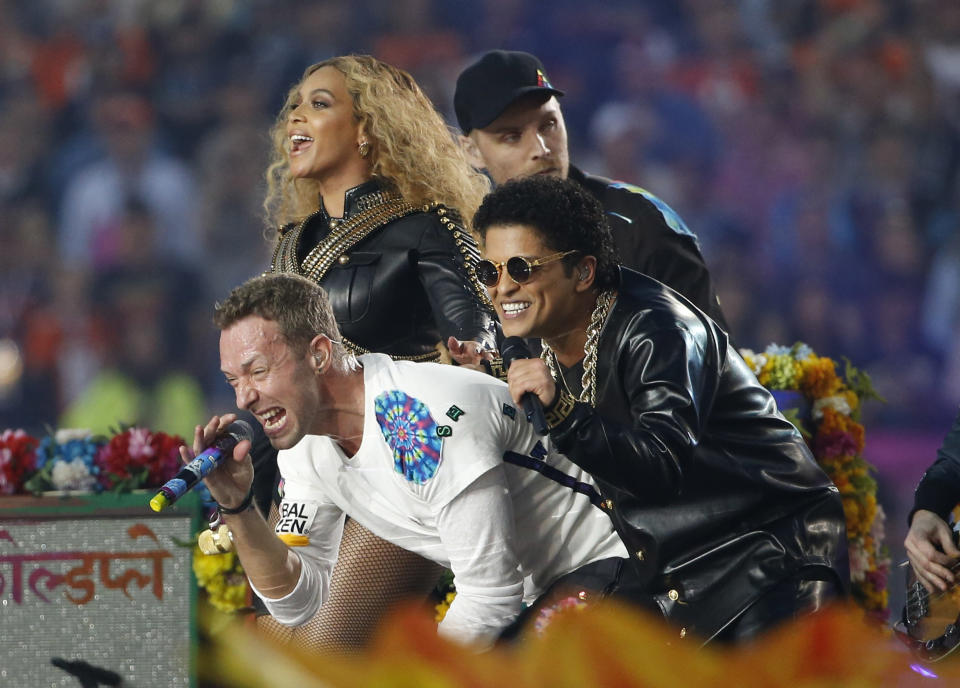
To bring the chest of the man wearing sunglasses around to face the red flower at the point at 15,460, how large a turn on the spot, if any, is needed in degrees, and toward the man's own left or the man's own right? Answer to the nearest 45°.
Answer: approximately 90° to the man's own right

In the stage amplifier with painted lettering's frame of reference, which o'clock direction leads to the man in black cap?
The man in black cap is roughly at 9 o'clock from the stage amplifier with painted lettering.

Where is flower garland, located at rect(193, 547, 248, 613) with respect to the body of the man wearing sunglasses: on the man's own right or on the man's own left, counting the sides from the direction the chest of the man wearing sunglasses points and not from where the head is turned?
on the man's own right

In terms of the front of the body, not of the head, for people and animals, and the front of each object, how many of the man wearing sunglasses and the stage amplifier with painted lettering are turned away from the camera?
0

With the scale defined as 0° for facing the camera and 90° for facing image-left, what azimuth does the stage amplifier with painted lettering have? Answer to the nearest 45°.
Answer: approximately 0°

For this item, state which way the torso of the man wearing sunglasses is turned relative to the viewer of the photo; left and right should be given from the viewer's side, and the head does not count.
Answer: facing the viewer and to the left of the viewer

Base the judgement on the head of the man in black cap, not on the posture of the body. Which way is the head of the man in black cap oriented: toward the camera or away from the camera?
toward the camera

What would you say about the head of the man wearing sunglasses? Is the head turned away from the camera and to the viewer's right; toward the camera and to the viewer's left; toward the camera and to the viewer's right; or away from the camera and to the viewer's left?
toward the camera and to the viewer's left

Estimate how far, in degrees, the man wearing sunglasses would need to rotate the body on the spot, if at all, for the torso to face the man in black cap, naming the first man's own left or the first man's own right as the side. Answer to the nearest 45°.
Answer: approximately 135° to the first man's own right

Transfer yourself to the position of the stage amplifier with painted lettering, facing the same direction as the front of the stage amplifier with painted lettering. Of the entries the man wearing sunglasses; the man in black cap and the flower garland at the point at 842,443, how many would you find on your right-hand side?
0

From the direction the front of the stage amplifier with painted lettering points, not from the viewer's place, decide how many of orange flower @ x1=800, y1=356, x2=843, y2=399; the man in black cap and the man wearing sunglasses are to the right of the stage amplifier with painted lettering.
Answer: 0

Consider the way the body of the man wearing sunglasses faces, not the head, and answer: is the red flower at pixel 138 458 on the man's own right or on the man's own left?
on the man's own right
